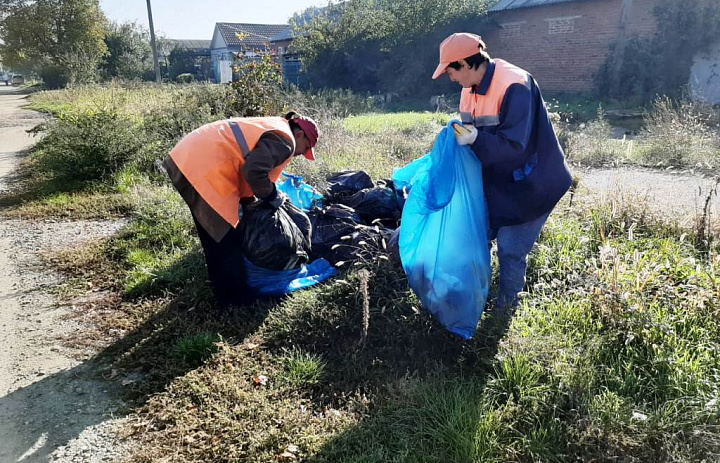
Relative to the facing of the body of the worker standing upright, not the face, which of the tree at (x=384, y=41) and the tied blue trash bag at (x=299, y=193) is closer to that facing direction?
the tied blue trash bag

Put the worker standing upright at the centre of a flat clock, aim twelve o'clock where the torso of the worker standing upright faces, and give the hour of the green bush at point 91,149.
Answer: The green bush is roughly at 1 o'clock from the worker standing upright.

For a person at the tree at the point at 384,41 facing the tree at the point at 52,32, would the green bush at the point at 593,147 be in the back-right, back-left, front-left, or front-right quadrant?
back-left

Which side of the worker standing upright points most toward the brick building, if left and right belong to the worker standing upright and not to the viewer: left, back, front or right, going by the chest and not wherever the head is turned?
right

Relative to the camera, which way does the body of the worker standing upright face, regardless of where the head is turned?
to the viewer's left

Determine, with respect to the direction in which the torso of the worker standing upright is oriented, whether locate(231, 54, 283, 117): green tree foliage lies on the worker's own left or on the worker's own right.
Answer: on the worker's own right

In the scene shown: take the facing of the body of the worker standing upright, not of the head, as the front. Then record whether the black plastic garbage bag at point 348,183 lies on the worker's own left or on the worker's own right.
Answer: on the worker's own right

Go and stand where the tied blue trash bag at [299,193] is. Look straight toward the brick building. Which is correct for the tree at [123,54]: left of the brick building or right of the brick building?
left

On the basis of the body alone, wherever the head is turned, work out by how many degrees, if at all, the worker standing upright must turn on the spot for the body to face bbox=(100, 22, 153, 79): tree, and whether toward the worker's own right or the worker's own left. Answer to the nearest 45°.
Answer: approximately 45° to the worker's own right

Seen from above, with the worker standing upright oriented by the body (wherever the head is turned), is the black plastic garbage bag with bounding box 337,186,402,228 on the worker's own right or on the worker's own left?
on the worker's own right

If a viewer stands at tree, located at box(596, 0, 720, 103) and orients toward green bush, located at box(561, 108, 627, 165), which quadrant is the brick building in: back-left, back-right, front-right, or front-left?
back-right
